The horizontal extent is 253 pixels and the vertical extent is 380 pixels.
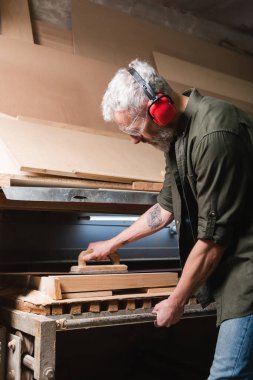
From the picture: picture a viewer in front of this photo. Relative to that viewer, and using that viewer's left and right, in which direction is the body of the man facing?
facing to the left of the viewer

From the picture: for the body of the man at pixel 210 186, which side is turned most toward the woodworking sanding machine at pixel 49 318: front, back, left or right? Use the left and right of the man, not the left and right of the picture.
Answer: front

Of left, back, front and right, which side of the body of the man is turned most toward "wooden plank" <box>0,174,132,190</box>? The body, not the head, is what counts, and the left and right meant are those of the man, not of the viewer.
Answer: front

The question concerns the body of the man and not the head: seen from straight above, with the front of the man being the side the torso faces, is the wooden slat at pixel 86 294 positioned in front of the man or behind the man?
in front

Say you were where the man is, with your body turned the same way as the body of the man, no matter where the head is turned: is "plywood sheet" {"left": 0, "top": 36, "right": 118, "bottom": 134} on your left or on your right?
on your right

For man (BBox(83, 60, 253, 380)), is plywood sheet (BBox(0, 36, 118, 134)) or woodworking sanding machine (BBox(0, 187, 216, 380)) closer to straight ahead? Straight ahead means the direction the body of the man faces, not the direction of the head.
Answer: the woodworking sanding machine

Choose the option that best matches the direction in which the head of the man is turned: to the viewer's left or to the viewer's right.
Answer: to the viewer's left

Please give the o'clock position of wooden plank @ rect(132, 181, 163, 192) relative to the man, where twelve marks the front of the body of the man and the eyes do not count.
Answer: The wooden plank is roughly at 2 o'clock from the man.
